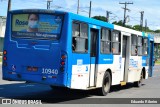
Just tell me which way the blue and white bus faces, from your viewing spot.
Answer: facing away from the viewer and to the right of the viewer
